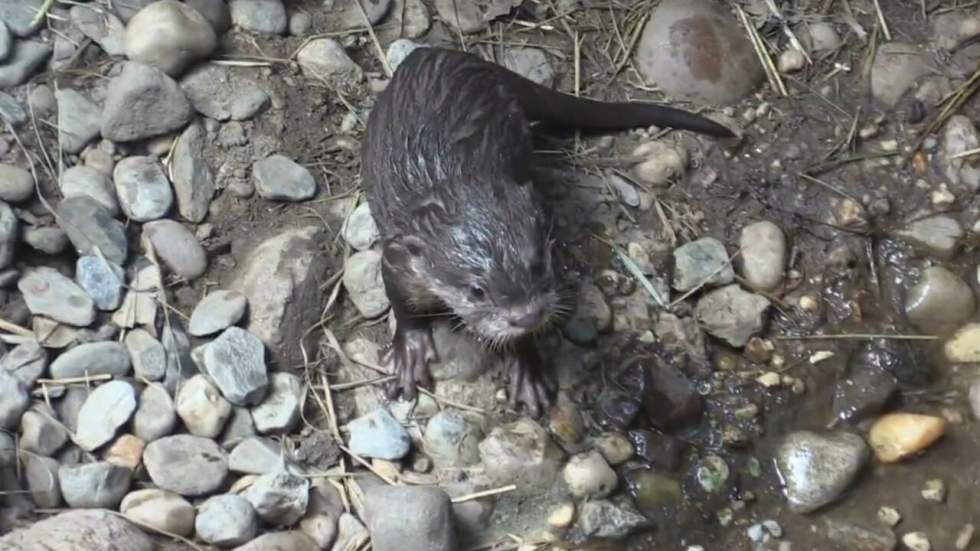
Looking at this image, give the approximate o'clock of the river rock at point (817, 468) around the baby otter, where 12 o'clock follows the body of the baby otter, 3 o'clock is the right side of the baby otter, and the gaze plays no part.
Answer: The river rock is roughly at 10 o'clock from the baby otter.

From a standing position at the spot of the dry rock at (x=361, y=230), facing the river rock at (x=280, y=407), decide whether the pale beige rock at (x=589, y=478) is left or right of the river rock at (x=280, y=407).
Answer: left

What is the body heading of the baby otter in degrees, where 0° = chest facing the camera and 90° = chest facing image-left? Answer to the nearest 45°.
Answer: approximately 0°

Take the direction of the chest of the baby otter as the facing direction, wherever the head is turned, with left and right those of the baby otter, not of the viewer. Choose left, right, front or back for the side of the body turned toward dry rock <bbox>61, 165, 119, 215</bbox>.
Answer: right

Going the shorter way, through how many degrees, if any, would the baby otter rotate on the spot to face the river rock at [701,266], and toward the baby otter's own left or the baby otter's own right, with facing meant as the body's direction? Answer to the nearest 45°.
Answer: approximately 90° to the baby otter's own left

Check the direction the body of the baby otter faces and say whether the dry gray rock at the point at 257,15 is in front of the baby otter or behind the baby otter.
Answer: behind

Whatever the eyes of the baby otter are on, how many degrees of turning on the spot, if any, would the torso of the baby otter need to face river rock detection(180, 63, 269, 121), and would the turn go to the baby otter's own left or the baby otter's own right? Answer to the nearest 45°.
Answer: approximately 135° to the baby otter's own right

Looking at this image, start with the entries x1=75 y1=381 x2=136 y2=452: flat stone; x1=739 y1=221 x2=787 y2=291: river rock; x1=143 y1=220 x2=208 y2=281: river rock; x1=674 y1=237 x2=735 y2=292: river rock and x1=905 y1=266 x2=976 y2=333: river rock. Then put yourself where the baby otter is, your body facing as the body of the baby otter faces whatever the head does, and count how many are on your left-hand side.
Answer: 3

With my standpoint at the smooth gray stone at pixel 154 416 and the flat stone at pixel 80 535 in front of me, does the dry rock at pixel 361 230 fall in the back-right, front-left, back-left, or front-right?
back-left

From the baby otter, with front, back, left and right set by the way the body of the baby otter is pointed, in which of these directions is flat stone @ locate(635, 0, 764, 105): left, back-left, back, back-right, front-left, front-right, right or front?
back-left

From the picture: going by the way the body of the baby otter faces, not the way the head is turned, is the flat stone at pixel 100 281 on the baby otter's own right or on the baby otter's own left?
on the baby otter's own right

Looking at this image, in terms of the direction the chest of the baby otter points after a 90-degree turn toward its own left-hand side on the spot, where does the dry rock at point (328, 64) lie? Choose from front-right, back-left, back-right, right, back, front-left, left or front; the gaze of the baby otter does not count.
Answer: back-left
